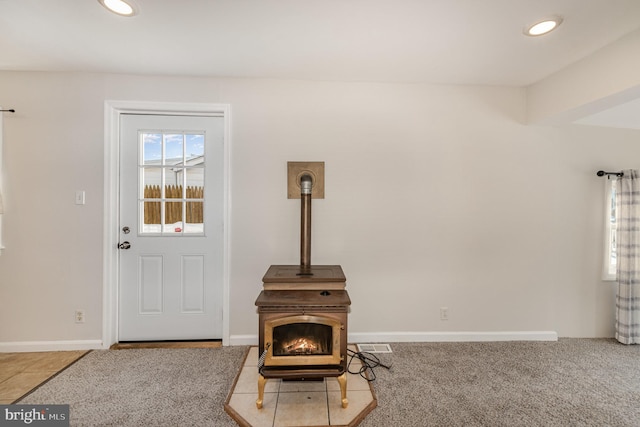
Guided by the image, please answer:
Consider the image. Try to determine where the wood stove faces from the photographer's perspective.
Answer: facing the viewer

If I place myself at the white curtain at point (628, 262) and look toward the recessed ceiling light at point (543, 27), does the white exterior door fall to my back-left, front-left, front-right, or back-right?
front-right

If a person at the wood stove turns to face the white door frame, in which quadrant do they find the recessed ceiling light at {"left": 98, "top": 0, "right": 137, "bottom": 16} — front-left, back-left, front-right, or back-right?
front-left

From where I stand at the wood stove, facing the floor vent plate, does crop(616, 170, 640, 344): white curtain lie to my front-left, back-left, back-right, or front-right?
front-right

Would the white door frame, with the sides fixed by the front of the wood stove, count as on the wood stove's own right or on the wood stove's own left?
on the wood stove's own right

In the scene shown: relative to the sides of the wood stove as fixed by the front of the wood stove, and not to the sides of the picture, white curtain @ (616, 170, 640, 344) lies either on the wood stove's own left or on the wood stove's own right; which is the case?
on the wood stove's own left

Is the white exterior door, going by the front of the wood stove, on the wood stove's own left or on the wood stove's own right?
on the wood stove's own right

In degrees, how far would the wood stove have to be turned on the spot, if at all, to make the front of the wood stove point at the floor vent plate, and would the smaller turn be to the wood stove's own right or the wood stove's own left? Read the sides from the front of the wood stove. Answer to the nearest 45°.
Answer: approximately 135° to the wood stove's own left
